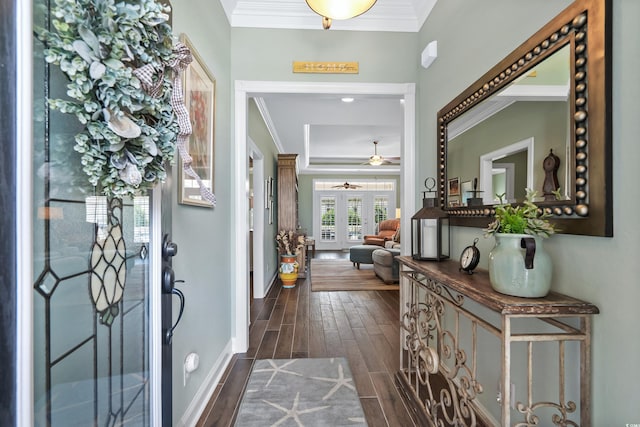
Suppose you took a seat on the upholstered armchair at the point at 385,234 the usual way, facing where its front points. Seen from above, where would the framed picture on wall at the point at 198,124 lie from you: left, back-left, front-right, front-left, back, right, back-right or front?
front-left

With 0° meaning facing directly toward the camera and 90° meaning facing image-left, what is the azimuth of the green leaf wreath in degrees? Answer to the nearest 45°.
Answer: approximately 315°

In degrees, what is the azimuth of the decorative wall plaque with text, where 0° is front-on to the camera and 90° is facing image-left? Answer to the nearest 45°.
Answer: approximately 0°

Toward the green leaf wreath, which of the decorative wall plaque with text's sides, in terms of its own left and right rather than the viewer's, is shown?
front

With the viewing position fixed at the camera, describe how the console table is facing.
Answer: facing the viewer and to the left of the viewer

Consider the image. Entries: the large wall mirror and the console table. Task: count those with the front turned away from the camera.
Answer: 0

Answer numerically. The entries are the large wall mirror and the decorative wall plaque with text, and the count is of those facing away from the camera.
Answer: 0

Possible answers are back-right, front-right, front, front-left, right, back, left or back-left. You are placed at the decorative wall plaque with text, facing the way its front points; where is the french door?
back

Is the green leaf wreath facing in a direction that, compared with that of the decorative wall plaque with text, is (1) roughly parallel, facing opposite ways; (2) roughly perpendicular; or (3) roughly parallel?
roughly perpendicular

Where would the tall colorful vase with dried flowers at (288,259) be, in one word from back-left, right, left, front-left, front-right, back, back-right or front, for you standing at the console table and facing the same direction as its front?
right

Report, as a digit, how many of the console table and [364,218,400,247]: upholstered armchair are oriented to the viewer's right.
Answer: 0

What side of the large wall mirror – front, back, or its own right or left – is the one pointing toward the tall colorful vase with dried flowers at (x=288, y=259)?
right
